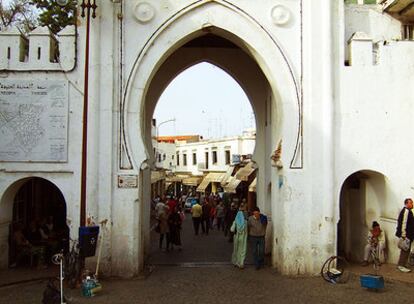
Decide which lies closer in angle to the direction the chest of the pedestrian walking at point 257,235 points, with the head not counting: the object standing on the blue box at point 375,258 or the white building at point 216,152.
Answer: the object standing on the blue box

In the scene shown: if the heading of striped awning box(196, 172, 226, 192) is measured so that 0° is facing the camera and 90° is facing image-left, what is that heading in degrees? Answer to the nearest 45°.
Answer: approximately 45°

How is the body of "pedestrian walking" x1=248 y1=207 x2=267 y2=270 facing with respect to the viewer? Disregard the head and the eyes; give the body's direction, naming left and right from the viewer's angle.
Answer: facing the viewer

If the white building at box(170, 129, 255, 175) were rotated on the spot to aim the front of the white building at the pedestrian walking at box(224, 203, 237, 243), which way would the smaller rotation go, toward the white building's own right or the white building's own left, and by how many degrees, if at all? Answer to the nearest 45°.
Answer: approximately 45° to the white building's own left

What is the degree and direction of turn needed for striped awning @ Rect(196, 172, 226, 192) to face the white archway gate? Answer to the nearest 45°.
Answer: approximately 45° to its left

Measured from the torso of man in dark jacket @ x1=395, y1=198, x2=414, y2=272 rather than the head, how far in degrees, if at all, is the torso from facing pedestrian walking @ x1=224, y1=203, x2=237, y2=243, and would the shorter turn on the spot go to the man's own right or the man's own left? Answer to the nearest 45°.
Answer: approximately 135° to the man's own left

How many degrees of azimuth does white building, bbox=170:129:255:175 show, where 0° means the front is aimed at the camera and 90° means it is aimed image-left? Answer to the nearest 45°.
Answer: approximately 45°

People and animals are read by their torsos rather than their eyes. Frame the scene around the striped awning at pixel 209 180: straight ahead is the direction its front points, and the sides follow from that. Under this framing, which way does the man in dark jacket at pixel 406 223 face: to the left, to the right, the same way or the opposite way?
to the left

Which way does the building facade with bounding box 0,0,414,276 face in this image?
toward the camera

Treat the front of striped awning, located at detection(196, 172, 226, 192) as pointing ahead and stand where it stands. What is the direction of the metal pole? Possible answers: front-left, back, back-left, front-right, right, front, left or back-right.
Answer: front-left
